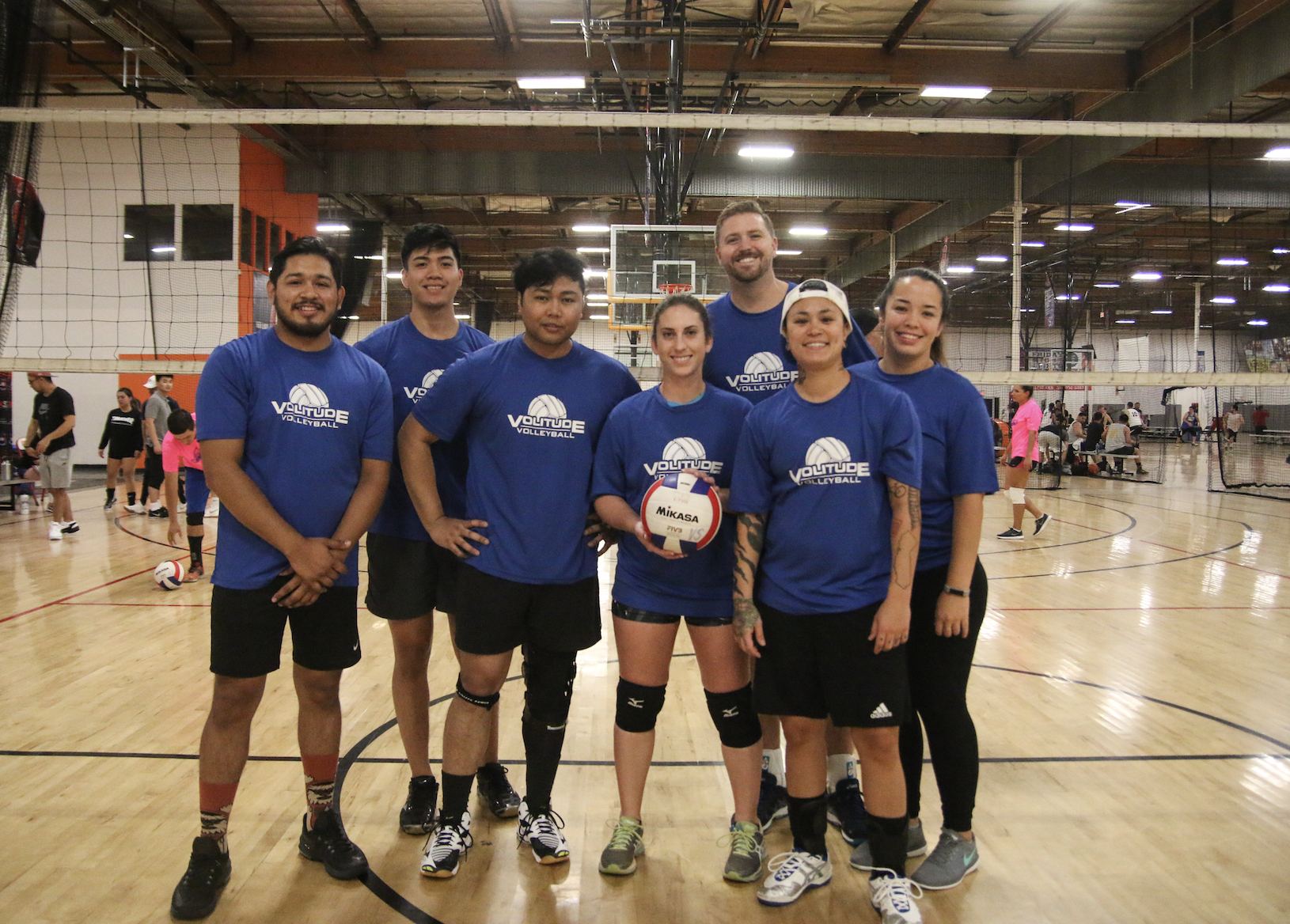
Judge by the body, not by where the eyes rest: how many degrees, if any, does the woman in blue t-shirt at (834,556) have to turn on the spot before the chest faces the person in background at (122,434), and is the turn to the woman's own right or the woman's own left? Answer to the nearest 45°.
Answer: approximately 135° to the woman's own right

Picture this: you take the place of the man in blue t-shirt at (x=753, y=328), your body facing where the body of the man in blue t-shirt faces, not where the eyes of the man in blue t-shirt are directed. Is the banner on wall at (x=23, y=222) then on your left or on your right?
on your right

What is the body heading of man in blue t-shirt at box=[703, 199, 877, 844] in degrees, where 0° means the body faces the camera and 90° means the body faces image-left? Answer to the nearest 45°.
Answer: approximately 0°

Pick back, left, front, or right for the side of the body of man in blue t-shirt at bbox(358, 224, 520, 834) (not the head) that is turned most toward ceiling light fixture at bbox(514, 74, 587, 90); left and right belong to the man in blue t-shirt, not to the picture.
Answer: back

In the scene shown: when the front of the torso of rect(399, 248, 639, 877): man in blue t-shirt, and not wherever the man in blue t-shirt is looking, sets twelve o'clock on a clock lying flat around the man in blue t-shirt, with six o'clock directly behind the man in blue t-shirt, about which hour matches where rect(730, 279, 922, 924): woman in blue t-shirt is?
The woman in blue t-shirt is roughly at 10 o'clock from the man in blue t-shirt.

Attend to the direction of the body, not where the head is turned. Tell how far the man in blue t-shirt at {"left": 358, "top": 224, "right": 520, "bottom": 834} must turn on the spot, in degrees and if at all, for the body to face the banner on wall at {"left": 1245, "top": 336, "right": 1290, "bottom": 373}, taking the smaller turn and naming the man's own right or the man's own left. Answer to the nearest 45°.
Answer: approximately 135° to the man's own left

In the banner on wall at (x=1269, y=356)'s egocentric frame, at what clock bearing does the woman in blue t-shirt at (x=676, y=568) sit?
The woman in blue t-shirt is roughly at 12 o'clock from the banner on wall.

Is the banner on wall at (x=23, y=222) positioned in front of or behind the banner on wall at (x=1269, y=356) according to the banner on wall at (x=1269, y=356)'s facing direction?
in front
